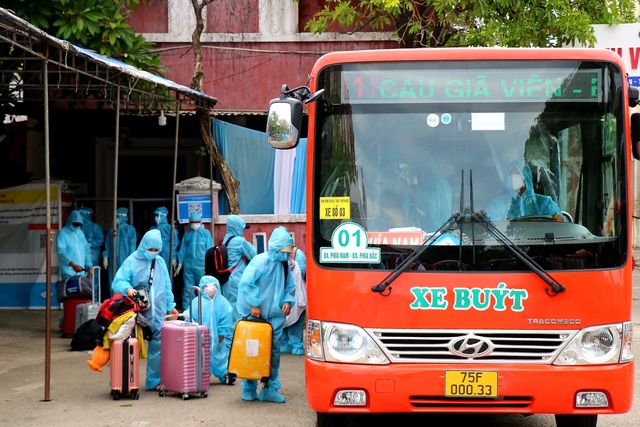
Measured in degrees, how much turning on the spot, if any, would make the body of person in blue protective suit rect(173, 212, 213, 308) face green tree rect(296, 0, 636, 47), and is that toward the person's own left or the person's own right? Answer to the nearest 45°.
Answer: approximately 90° to the person's own left

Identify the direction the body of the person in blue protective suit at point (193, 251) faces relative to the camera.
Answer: toward the camera

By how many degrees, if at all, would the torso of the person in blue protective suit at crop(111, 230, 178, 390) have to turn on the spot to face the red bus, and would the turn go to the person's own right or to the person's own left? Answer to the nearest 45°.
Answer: approximately 45° to the person's own left

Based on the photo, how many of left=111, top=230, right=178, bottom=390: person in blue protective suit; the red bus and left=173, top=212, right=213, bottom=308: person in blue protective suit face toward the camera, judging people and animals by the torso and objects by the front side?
3

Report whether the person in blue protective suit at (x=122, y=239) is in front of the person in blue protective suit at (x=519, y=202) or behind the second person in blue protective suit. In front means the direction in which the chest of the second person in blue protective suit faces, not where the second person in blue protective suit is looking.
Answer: behind

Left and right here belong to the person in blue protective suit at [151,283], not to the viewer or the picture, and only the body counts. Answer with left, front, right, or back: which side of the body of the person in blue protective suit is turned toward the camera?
front

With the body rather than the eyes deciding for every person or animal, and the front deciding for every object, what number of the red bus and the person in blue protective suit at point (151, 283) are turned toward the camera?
2

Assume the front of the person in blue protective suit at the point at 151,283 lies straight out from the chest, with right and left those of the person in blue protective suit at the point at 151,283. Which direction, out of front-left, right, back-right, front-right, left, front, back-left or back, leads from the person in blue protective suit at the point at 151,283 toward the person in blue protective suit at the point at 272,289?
front-left

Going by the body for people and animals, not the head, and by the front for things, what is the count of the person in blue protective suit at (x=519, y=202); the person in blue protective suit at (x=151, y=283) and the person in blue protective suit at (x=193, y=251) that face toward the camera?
3

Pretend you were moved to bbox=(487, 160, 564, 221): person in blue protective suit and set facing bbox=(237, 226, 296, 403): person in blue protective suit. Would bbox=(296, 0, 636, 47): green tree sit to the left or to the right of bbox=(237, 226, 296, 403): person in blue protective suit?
right

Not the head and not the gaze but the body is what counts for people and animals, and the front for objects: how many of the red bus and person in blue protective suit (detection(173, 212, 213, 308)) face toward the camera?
2
